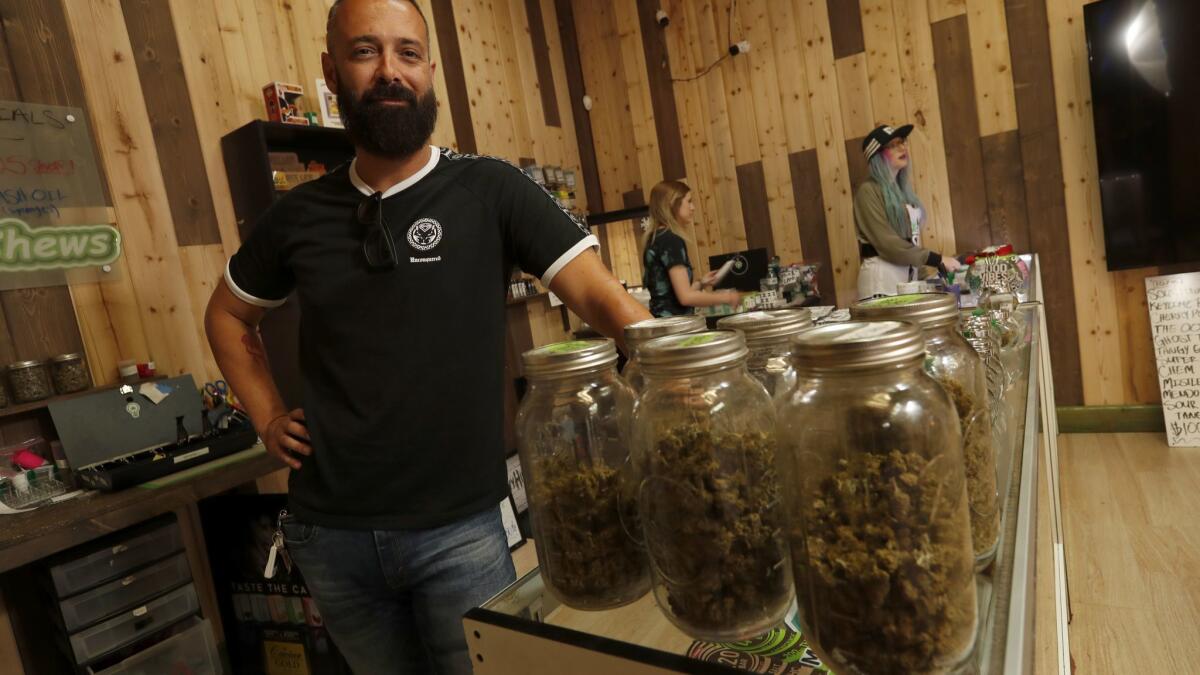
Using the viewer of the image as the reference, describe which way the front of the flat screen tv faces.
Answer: facing the viewer and to the left of the viewer

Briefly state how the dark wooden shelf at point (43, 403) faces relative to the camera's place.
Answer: facing the viewer and to the right of the viewer

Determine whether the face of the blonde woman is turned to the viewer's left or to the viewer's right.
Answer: to the viewer's right

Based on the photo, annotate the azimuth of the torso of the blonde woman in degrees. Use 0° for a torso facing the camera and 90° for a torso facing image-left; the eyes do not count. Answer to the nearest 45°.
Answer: approximately 270°

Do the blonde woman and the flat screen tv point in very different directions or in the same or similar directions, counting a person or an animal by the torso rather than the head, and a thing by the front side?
very different directions

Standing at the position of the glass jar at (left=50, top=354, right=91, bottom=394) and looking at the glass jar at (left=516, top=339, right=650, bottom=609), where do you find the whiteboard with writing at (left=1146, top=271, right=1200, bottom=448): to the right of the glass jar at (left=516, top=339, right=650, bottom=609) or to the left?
left

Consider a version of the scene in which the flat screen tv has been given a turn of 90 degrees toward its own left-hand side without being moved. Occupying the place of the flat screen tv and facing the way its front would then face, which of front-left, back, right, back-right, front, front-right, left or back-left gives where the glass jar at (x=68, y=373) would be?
right

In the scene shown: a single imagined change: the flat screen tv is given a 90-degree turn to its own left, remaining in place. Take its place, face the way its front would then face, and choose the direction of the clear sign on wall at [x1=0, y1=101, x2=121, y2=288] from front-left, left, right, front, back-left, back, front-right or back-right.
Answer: right

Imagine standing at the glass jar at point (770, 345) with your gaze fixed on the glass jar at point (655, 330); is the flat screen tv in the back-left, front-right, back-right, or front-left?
back-right
